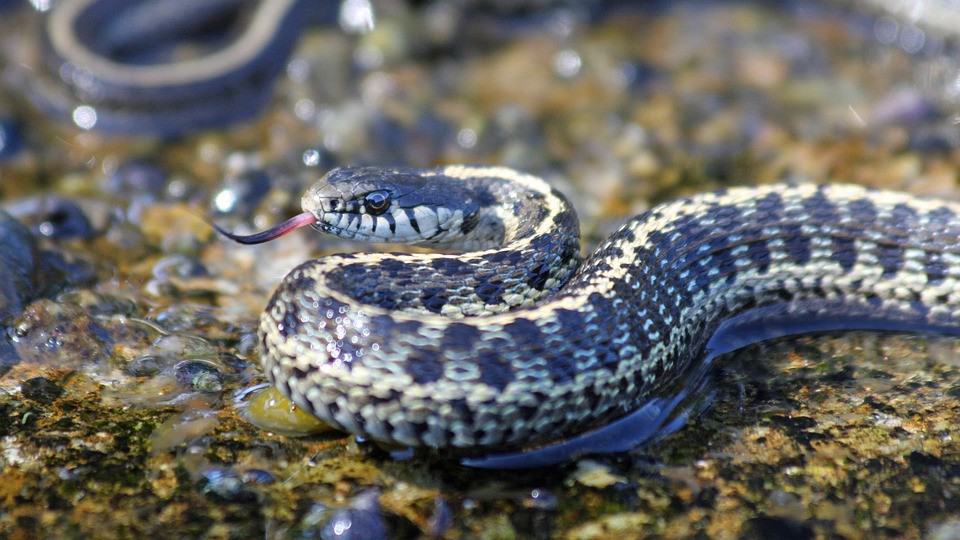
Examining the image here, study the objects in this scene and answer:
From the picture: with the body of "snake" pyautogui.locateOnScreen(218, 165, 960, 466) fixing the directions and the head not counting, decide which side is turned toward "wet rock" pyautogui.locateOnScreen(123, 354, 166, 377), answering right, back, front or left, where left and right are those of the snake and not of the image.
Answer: front

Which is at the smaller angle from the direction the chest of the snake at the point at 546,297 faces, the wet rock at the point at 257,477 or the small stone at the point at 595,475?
the wet rock

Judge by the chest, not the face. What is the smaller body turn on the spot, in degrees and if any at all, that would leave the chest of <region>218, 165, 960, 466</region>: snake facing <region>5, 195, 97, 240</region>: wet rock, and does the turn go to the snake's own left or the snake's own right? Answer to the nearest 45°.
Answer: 0° — it already faces it

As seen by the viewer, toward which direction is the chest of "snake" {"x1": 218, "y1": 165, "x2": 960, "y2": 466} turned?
to the viewer's left

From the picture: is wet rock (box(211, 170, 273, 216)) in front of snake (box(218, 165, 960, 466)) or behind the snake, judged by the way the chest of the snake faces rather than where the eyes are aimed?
in front

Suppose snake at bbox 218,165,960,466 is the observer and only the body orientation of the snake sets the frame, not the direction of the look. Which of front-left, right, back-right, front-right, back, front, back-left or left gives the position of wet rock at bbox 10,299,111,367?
front

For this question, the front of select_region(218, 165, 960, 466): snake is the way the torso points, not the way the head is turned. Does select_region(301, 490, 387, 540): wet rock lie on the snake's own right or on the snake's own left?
on the snake's own left

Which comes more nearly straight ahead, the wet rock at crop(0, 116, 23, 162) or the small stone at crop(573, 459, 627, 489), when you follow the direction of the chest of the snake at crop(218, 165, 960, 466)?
the wet rock

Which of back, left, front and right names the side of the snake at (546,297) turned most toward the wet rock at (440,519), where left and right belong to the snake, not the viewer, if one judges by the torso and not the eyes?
left

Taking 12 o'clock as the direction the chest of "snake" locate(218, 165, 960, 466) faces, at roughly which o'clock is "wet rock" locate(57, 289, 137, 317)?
The wet rock is roughly at 12 o'clock from the snake.

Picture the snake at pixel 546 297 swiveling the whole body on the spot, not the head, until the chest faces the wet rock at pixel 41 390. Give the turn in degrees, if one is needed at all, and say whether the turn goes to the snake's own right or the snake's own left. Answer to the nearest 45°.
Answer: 0° — it already faces it

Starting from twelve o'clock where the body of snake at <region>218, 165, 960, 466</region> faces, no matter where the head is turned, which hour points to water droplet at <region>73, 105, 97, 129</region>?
The water droplet is roughly at 1 o'clock from the snake.

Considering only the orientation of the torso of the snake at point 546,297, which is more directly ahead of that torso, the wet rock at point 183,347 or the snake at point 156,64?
the wet rock

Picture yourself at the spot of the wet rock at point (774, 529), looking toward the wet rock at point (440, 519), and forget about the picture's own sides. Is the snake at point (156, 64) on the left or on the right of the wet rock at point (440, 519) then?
right

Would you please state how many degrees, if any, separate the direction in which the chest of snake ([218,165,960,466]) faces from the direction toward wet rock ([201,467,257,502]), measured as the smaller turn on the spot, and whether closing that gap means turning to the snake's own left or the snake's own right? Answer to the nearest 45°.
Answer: approximately 45° to the snake's own left

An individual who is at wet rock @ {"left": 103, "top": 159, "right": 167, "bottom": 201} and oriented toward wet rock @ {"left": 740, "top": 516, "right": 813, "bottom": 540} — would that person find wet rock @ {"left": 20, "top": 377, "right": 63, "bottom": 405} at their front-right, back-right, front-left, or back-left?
front-right

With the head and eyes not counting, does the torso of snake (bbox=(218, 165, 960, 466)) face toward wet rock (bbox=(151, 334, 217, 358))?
yes

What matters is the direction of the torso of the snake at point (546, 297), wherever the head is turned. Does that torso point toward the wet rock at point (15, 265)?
yes
